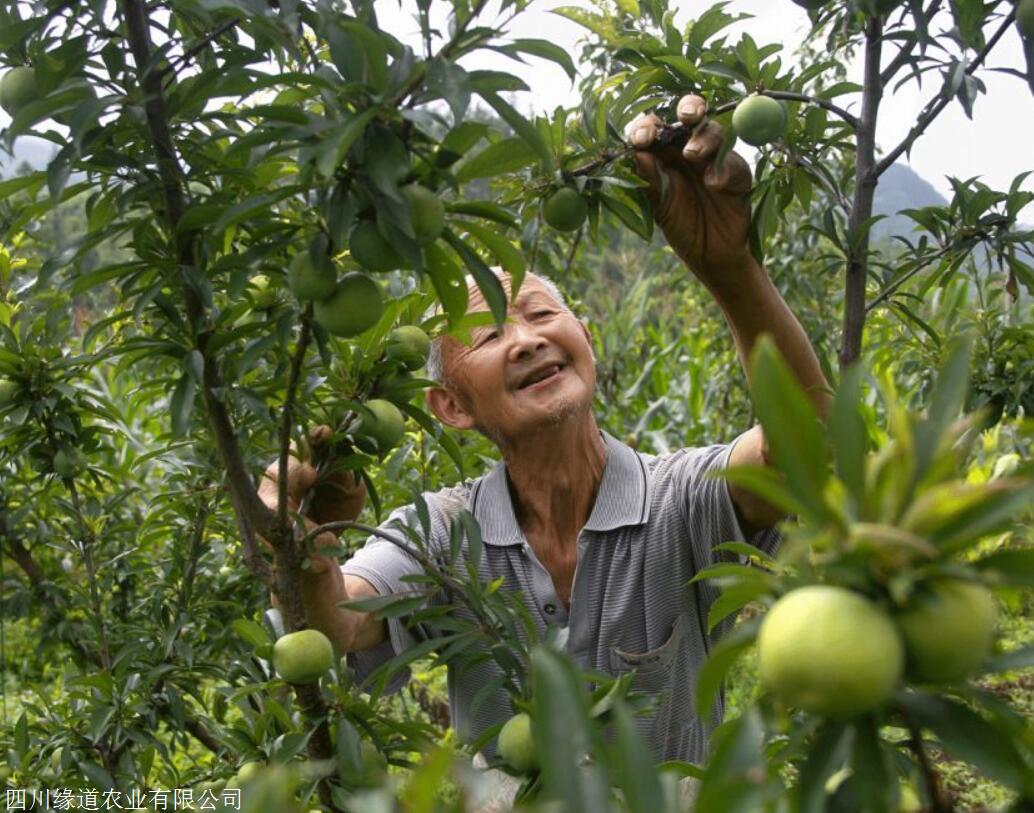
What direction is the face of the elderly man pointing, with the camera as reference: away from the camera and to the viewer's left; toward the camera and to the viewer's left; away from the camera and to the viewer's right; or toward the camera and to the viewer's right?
toward the camera and to the viewer's right

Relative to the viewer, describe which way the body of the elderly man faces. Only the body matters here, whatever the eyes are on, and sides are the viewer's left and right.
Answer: facing the viewer
